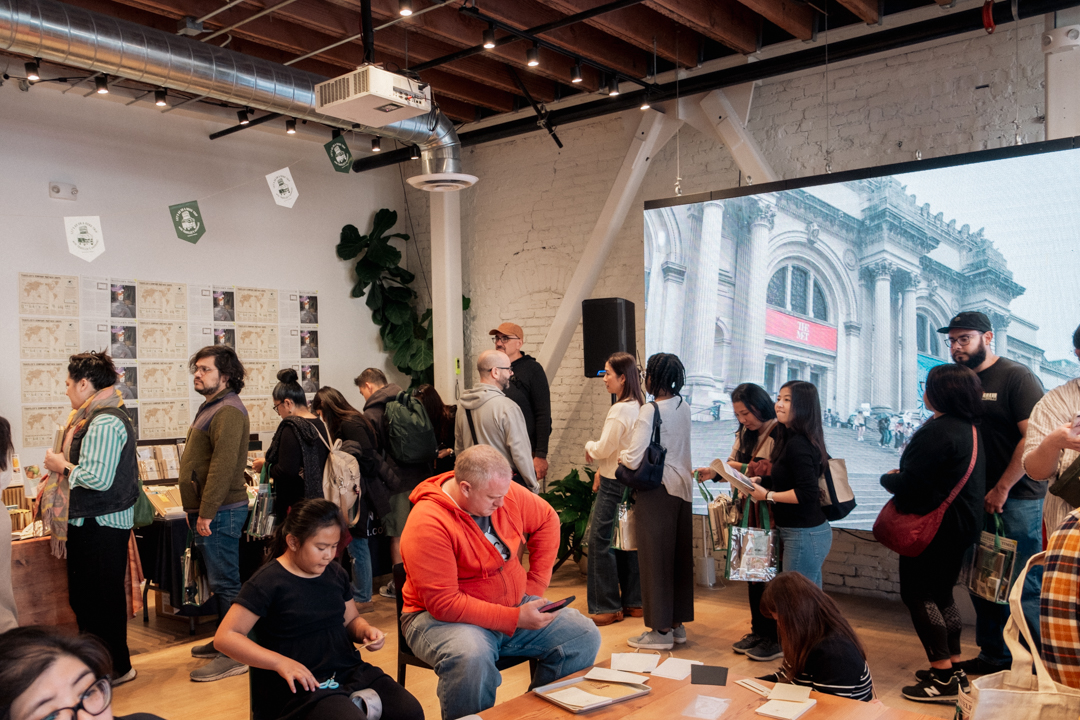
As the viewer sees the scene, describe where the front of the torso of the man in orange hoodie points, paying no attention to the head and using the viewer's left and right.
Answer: facing the viewer and to the right of the viewer

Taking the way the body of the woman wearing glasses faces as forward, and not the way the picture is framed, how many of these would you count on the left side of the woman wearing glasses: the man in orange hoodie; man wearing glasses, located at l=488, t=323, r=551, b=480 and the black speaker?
3

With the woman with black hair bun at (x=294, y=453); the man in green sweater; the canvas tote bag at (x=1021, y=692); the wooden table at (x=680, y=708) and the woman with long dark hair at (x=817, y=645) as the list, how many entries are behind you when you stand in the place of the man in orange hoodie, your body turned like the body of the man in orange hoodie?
2

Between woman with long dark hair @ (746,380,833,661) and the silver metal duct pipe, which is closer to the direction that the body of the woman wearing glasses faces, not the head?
the woman with long dark hair

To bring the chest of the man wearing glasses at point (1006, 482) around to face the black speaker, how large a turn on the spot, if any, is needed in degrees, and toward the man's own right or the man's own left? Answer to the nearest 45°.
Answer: approximately 45° to the man's own right

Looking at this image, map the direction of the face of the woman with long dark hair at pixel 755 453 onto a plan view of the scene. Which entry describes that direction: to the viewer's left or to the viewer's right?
to the viewer's left

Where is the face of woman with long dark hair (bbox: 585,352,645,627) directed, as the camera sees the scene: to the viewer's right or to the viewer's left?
to the viewer's left

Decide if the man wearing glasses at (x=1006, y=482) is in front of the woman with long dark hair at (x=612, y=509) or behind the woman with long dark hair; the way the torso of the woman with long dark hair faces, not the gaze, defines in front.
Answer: behind

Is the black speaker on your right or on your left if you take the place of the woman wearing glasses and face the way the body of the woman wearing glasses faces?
on your left

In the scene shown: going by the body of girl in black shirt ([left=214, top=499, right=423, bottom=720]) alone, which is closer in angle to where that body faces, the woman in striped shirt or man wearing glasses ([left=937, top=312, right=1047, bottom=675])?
the man wearing glasses

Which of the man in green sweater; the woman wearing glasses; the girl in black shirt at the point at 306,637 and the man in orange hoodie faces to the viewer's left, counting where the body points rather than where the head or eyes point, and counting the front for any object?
the man in green sweater

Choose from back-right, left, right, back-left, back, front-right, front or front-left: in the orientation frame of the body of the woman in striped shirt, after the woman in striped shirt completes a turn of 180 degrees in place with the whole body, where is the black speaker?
front

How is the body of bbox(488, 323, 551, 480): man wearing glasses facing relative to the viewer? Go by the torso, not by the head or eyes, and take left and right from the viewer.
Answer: facing the viewer and to the left of the viewer

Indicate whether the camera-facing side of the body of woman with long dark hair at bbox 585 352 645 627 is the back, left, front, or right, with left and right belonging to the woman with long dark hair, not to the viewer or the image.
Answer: left
